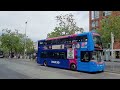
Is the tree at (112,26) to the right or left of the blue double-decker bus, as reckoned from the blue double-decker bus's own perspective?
on its left

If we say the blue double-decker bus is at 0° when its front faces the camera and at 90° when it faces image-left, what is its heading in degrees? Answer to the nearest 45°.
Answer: approximately 315°
